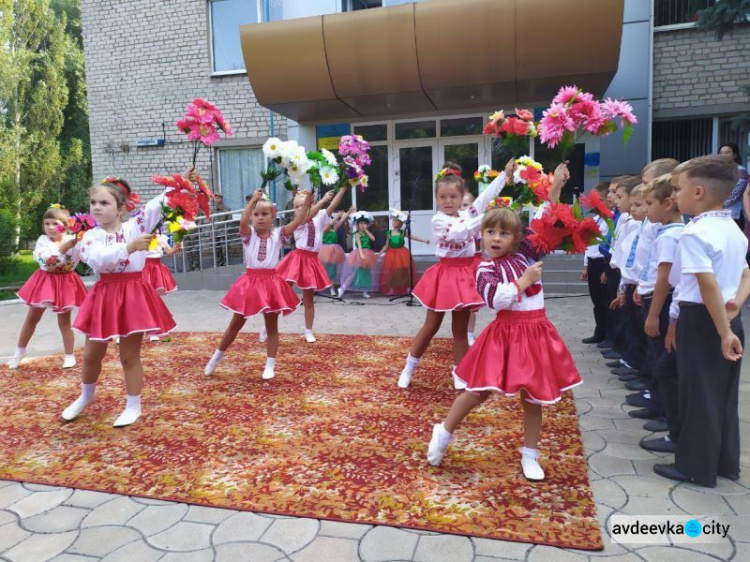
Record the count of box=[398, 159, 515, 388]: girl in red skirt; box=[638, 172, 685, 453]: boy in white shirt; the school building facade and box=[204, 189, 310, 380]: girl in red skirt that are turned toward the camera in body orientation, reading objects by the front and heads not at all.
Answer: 3

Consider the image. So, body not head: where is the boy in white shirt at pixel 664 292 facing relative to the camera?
to the viewer's left

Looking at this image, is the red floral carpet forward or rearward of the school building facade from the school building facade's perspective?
forward

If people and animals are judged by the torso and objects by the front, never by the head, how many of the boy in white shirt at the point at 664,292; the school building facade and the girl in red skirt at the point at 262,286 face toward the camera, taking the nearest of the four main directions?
2

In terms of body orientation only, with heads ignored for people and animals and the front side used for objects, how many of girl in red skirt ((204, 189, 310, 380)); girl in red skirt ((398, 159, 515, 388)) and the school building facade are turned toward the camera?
3

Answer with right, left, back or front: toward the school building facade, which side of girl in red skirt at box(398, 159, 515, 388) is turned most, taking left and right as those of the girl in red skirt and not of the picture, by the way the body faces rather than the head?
back

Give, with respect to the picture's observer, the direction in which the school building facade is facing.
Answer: facing the viewer

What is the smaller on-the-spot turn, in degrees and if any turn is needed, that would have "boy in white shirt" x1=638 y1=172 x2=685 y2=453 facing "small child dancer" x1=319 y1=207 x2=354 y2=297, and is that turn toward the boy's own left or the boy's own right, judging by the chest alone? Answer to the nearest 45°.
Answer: approximately 45° to the boy's own right

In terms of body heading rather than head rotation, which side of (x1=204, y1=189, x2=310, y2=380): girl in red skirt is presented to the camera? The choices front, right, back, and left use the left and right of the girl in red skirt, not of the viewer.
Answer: front

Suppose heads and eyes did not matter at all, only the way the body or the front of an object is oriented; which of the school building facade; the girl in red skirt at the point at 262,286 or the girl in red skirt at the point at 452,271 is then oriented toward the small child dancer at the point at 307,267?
the school building facade
